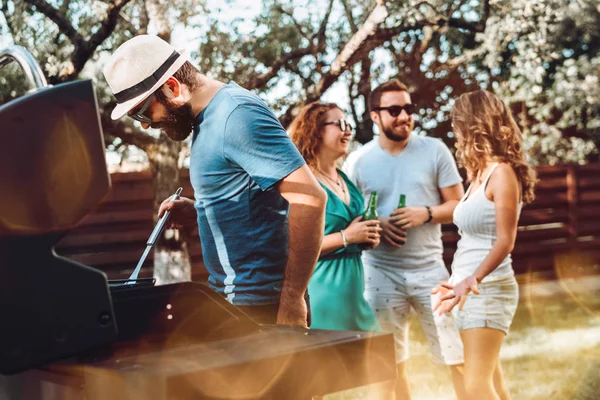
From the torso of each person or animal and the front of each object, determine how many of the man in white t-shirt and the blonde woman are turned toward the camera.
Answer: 1

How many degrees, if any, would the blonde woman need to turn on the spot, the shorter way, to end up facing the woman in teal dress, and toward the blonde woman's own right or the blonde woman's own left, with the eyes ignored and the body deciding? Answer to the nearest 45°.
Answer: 0° — they already face them

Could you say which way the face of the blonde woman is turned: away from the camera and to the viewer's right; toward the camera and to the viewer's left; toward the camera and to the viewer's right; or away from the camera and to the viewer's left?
away from the camera and to the viewer's left

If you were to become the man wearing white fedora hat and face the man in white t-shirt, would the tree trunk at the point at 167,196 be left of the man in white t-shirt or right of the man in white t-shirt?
left

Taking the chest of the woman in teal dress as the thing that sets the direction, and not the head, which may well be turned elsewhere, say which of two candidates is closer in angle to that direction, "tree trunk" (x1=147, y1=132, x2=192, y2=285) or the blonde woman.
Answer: the blonde woman

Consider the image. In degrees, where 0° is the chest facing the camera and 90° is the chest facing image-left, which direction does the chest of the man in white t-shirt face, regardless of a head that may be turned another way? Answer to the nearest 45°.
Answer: approximately 0°

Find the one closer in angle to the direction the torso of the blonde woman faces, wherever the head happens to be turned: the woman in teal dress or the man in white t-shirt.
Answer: the woman in teal dress

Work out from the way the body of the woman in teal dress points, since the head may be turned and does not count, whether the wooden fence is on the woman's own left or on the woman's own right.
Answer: on the woman's own left

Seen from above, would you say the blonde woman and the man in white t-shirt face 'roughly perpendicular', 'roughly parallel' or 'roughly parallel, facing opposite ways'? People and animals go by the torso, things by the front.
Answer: roughly perpendicular

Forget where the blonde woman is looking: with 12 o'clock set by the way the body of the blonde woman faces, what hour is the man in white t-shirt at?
The man in white t-shirt is roughly at 2 o'clock from the blonde woman.

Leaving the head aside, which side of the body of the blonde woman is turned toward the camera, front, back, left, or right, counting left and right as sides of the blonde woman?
left

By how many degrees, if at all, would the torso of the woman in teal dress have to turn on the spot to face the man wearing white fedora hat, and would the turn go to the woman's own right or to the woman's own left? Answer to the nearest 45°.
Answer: approximately 45° to the woman's own right
